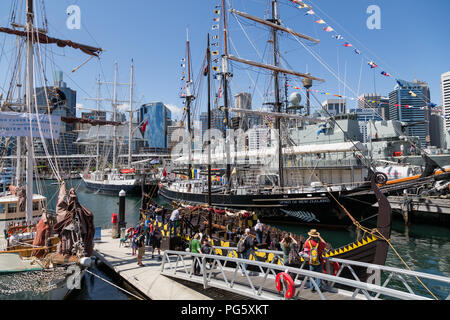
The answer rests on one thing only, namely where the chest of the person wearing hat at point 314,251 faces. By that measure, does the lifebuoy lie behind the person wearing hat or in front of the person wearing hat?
behind

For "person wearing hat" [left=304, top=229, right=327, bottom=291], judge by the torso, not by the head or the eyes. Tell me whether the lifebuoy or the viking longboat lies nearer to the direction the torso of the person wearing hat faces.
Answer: the viking longboat

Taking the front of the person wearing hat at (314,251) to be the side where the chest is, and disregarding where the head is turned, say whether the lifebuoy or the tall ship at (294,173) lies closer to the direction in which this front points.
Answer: the tall ship

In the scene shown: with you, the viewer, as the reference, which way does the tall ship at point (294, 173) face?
facing the viewer and to the right of the viewer

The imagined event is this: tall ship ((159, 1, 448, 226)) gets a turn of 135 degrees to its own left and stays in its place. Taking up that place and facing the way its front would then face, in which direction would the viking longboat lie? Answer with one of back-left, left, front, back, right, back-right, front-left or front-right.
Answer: back

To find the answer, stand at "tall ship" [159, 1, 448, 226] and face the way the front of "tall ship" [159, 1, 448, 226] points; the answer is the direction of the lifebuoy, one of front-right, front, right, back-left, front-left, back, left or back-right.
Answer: front-right

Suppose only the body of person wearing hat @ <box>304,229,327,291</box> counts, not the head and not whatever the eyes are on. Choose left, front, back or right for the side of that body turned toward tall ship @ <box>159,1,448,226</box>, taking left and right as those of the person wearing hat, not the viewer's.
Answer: front

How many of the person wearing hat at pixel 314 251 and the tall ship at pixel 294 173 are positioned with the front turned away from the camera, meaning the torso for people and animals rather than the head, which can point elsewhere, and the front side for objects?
1

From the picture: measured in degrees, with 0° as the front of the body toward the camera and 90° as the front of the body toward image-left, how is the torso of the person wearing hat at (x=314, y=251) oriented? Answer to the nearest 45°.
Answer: approximately 180°

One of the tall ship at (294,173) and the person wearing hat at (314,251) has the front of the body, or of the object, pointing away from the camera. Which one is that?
the person wearing hat

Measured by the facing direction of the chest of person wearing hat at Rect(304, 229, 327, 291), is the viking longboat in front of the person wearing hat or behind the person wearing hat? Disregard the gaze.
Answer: in front

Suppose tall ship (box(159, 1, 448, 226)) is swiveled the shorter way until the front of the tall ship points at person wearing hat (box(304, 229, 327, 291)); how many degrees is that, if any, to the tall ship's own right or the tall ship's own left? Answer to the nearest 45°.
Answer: approximately 45° to the tall ship's own right

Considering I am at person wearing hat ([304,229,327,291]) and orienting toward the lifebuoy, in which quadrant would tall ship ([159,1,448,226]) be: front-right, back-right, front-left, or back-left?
back-right
